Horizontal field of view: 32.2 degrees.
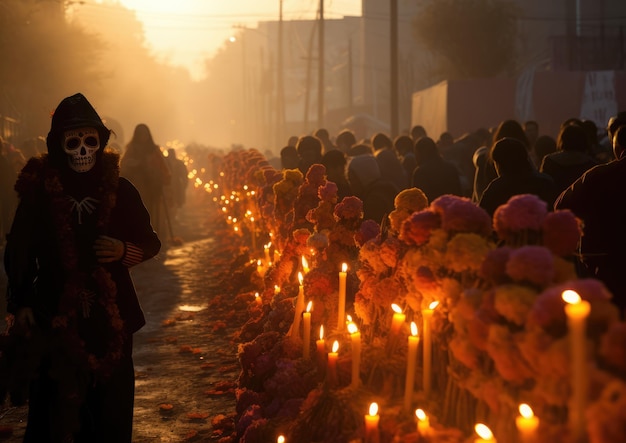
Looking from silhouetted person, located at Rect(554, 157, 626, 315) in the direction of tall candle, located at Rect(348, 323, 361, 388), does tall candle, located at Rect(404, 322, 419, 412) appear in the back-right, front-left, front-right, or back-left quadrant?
front-left

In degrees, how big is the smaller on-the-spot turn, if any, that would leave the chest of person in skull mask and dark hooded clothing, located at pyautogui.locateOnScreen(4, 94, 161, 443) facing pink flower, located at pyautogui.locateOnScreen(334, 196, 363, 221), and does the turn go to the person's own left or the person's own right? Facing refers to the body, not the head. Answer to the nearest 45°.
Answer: approximately 135° to the person's own left

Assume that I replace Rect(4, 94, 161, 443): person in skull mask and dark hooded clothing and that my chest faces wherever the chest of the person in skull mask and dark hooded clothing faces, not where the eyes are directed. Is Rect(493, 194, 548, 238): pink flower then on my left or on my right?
on my left

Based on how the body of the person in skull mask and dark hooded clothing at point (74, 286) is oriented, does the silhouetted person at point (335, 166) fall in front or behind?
behind

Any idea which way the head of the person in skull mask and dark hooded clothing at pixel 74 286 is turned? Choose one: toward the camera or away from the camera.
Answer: toward the camera

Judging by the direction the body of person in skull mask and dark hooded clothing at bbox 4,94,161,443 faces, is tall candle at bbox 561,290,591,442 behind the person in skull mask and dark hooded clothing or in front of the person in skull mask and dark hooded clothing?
in front

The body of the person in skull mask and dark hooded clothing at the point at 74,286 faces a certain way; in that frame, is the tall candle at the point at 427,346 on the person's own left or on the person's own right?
on the person's own left

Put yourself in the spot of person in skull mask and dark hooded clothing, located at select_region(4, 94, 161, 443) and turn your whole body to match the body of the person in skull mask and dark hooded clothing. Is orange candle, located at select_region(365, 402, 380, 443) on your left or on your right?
on your left

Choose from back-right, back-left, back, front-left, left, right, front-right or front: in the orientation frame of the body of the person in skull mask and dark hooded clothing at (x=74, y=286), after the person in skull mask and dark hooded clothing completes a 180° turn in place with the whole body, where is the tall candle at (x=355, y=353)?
right

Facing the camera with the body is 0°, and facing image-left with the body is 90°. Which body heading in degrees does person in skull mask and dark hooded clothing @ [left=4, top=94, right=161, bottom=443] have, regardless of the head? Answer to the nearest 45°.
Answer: approximately 0°

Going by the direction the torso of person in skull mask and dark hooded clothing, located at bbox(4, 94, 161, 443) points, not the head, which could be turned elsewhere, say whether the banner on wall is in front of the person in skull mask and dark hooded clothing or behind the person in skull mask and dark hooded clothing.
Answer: behind

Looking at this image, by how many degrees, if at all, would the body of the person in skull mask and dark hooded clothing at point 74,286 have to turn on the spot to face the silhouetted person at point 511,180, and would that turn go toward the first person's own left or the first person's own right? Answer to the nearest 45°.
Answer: approximately 135° to the first person's own left

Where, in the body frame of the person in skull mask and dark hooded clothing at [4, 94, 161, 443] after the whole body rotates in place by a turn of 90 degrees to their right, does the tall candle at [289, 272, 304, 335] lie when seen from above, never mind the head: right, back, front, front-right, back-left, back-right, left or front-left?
back-right
